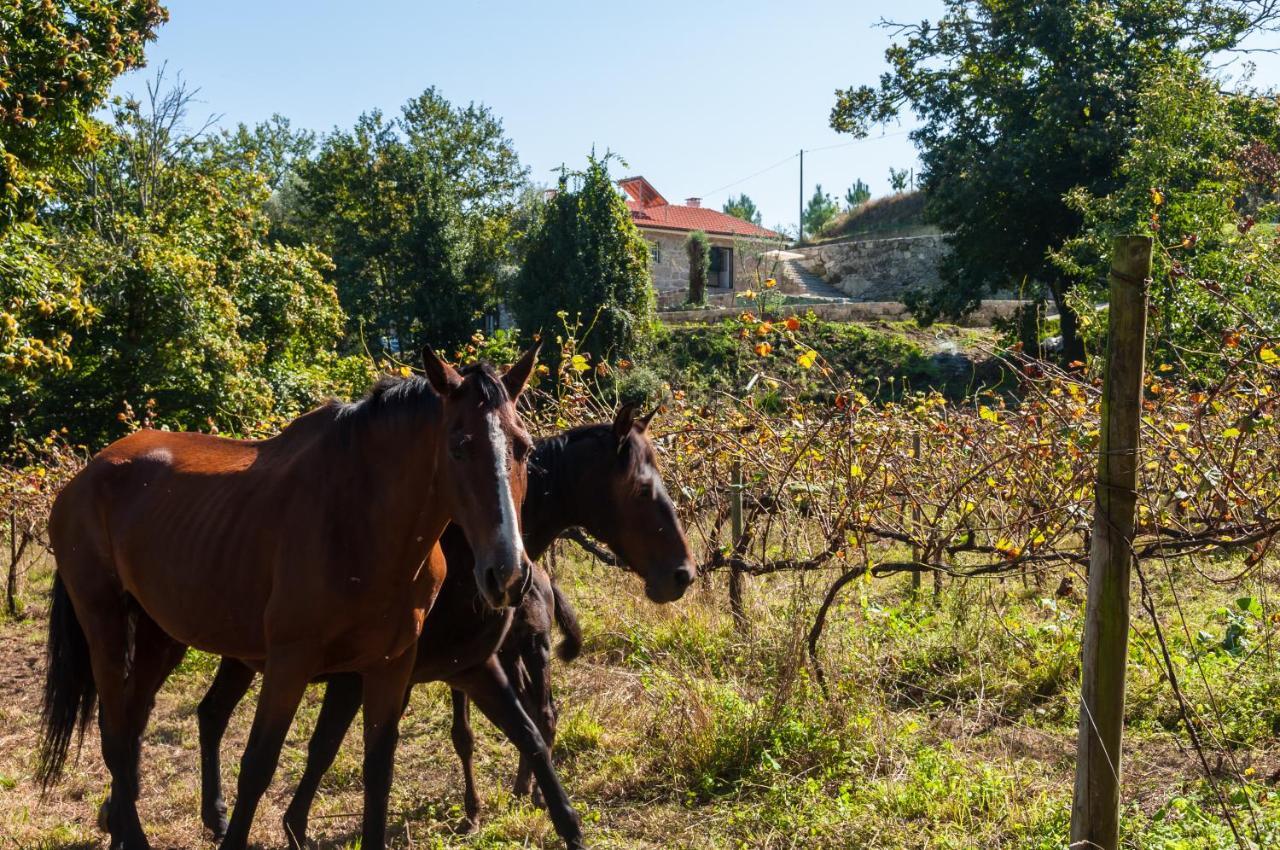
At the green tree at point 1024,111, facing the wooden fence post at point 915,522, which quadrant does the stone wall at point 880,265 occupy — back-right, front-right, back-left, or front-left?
back-right

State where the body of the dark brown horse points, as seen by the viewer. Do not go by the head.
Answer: to the viewer's right

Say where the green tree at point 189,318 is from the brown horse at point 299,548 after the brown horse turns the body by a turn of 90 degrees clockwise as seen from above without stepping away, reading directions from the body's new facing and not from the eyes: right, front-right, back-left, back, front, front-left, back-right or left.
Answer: back-right

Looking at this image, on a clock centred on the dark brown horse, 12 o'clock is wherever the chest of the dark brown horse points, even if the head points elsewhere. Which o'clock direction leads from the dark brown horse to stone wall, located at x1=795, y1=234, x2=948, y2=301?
The stone wall is roughly at 10 o'clock from the dark brown horse.

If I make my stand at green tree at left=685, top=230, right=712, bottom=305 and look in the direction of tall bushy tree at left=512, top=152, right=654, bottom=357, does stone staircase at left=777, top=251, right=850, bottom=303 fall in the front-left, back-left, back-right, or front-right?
back-left

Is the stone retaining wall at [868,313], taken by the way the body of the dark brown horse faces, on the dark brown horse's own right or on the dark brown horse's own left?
on the dark brown horse's own left

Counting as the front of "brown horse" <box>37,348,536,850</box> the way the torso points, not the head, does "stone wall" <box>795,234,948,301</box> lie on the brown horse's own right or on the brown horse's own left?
on the brown horse's own left

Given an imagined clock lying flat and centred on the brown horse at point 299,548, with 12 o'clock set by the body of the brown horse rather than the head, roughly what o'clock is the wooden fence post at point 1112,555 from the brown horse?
The wooden fence post is roughly at 12 o'clock from the brown horse.

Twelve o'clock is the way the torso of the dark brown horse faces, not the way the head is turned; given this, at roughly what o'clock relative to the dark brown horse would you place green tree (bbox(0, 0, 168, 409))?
The green tree is roughly at 8 o'clock from the dark brown horse.

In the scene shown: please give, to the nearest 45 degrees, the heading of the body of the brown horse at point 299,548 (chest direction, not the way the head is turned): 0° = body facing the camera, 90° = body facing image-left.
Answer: approximately 315°

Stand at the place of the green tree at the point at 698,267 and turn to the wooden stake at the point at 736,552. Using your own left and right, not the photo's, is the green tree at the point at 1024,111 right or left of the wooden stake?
left

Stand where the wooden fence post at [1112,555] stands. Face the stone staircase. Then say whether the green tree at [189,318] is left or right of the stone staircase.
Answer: left

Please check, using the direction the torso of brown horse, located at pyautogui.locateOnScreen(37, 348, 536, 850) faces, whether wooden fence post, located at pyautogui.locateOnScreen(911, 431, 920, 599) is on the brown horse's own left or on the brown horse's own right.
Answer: on the brown horse's own left
